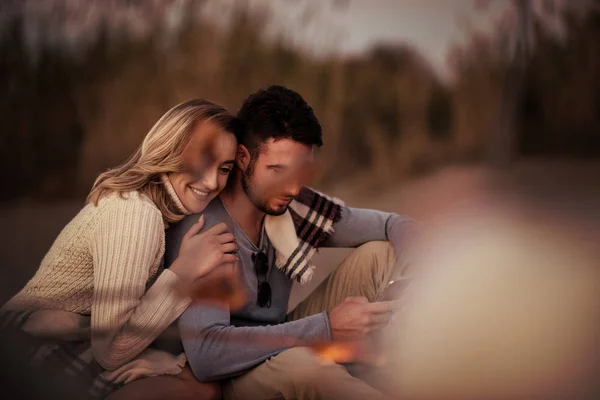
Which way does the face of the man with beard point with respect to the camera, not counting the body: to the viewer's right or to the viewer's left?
to the viewer's right

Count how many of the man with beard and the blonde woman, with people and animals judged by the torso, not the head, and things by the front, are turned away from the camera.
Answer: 0

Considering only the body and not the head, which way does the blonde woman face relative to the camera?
to the viewer's right
